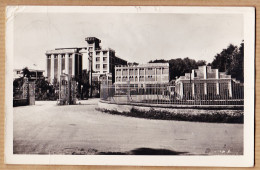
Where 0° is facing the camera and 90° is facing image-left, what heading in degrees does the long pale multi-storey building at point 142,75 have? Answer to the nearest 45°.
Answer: approximately 0°

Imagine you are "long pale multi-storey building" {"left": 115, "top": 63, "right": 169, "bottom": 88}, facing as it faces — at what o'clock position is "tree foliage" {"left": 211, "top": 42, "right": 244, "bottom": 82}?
The tree foliage is roughly at 9 o'clock from the long pale multi-storey building.
